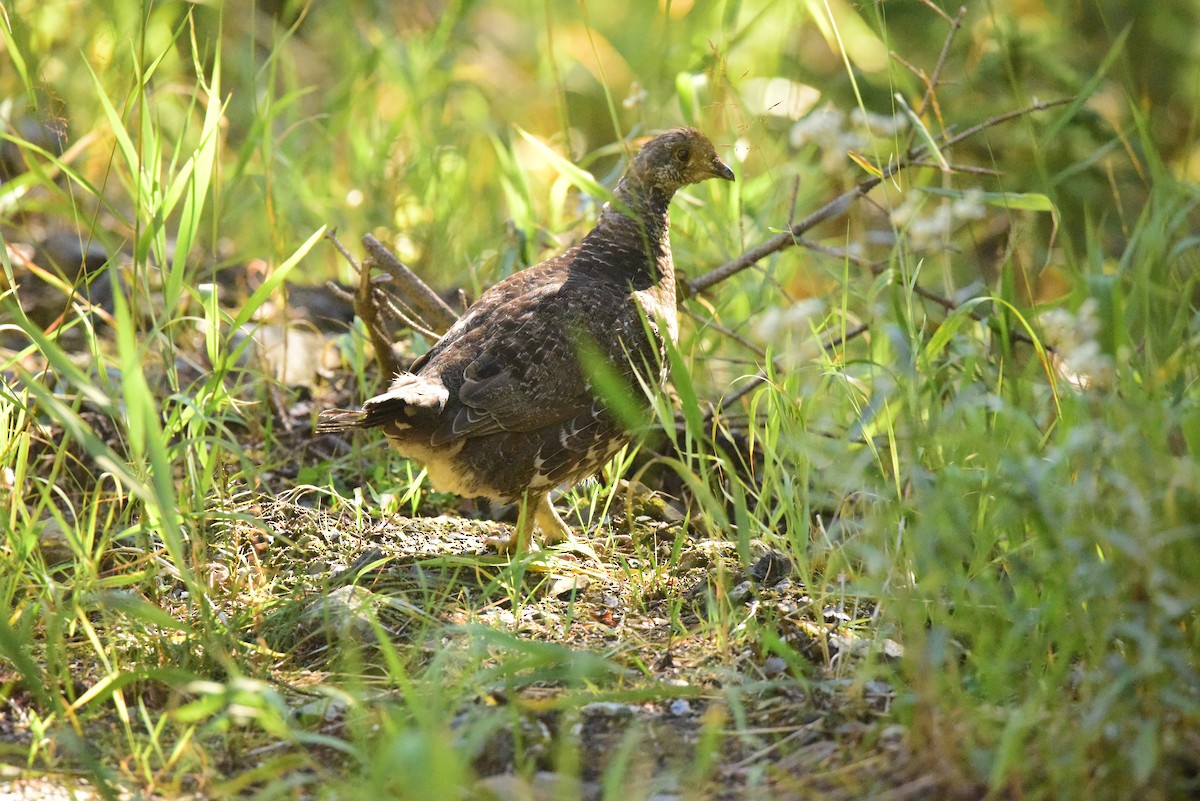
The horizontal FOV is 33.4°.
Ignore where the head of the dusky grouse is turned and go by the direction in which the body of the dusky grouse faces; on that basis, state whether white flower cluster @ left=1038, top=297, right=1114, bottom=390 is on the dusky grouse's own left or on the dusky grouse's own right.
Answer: on the dusky grouse's own right

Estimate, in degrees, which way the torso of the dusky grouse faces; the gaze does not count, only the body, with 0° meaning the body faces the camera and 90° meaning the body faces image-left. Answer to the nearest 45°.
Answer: approximately 270°

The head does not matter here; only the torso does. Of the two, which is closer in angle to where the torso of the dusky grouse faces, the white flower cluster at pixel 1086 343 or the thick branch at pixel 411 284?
the white flower cluster

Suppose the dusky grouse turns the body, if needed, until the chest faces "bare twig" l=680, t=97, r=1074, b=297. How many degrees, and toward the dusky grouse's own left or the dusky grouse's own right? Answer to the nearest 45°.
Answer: approximately 45° to the dusky grouse's own left

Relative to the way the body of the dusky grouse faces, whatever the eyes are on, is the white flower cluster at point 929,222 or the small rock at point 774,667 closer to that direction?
the white flower cluster
